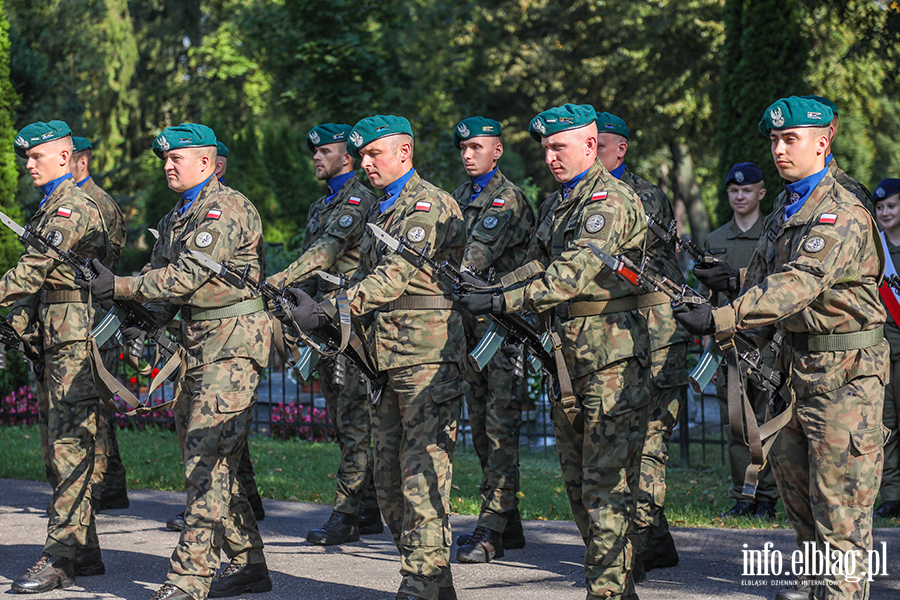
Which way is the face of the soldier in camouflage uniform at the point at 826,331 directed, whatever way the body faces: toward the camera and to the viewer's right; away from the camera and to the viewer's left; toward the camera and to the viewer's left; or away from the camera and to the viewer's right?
toward the camera and to the viewer's left

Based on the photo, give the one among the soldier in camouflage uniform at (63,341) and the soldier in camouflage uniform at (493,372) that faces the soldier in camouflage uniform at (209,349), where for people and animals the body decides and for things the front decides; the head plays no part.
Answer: the soldier in camouflage uniform at (493,372)

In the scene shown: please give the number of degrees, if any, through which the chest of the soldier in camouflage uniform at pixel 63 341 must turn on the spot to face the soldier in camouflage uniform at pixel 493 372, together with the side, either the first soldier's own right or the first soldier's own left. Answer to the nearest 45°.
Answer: approximately 180°

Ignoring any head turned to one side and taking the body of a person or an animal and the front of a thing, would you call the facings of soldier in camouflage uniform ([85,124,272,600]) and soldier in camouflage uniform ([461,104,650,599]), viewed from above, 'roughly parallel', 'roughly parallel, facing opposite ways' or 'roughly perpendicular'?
roughly parallel

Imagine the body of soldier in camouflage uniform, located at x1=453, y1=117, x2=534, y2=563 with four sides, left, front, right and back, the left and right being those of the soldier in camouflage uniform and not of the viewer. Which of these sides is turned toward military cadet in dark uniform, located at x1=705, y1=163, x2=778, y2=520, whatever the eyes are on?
back

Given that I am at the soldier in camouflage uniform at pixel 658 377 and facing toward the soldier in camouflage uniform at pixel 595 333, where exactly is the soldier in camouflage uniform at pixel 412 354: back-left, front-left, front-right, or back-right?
front-right

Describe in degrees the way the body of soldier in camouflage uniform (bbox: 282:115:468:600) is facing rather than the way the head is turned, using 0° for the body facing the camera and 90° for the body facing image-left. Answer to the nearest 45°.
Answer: approximately 45°

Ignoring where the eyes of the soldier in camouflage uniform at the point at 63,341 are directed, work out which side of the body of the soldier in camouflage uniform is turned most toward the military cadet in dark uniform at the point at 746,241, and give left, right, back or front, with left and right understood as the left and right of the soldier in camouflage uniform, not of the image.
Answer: back

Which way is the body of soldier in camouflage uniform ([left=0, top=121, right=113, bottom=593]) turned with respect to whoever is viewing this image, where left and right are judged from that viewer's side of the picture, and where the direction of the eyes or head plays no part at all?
facing to the left of the viewer

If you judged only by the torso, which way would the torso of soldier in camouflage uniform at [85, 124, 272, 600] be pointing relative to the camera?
to the viewer's left

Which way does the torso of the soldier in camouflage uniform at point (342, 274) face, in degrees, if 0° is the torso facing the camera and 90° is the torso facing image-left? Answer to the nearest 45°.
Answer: approximately 45°

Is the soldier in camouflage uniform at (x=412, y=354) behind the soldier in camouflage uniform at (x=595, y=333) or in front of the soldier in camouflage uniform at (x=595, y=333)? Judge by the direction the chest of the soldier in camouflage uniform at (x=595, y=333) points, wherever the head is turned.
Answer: in front

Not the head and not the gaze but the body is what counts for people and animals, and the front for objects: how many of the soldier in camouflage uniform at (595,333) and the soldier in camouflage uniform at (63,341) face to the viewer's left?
2

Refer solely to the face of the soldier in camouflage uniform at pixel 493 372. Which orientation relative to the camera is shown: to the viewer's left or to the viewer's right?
to the viewer's left

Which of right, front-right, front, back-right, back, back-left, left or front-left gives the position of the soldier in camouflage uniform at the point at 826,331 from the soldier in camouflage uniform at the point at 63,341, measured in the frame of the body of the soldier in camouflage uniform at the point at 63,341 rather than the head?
back-left

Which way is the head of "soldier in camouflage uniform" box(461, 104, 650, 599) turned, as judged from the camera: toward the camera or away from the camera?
toward the camera

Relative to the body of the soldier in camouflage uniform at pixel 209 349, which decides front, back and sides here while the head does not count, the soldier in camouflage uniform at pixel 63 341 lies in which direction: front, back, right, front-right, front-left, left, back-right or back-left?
front-right
